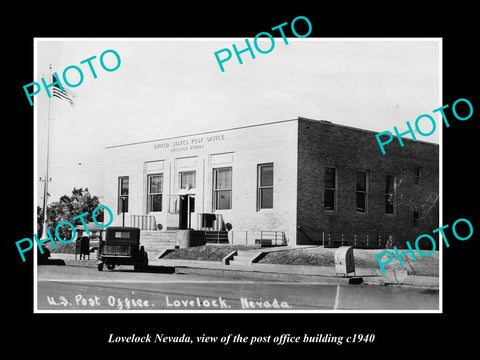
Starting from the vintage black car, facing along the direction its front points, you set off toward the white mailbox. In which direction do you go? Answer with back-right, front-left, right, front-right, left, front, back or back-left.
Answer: back-right

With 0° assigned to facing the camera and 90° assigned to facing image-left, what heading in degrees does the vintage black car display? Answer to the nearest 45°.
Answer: approximately 180°
